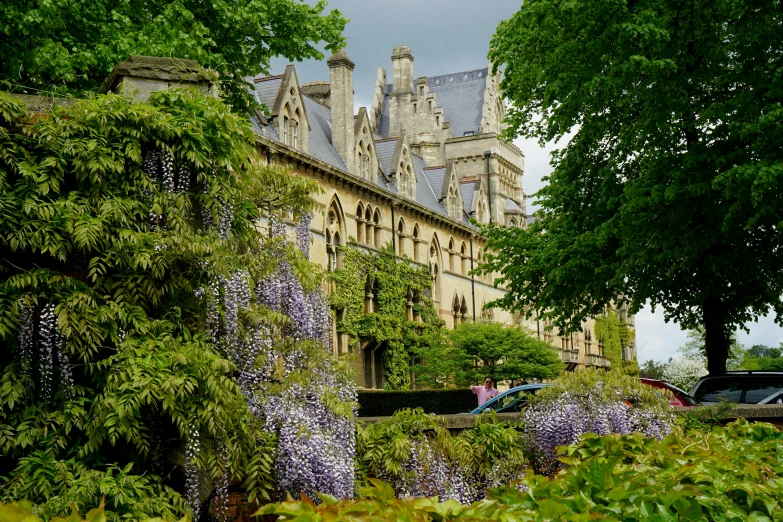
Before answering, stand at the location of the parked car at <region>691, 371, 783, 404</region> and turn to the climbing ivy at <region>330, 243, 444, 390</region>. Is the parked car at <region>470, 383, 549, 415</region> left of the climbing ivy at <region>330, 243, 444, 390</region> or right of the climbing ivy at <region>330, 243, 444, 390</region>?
left

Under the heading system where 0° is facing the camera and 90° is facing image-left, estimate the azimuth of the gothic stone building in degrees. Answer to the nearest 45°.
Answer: approximately 315°

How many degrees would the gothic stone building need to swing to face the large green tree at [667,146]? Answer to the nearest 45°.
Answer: approximately 45° to its right

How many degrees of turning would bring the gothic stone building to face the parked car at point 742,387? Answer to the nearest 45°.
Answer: approximately 45° to its right

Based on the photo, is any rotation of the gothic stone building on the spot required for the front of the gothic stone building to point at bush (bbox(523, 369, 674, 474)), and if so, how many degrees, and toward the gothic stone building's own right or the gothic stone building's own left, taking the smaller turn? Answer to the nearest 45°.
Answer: approximately 45° to the gothic stone building's own right
